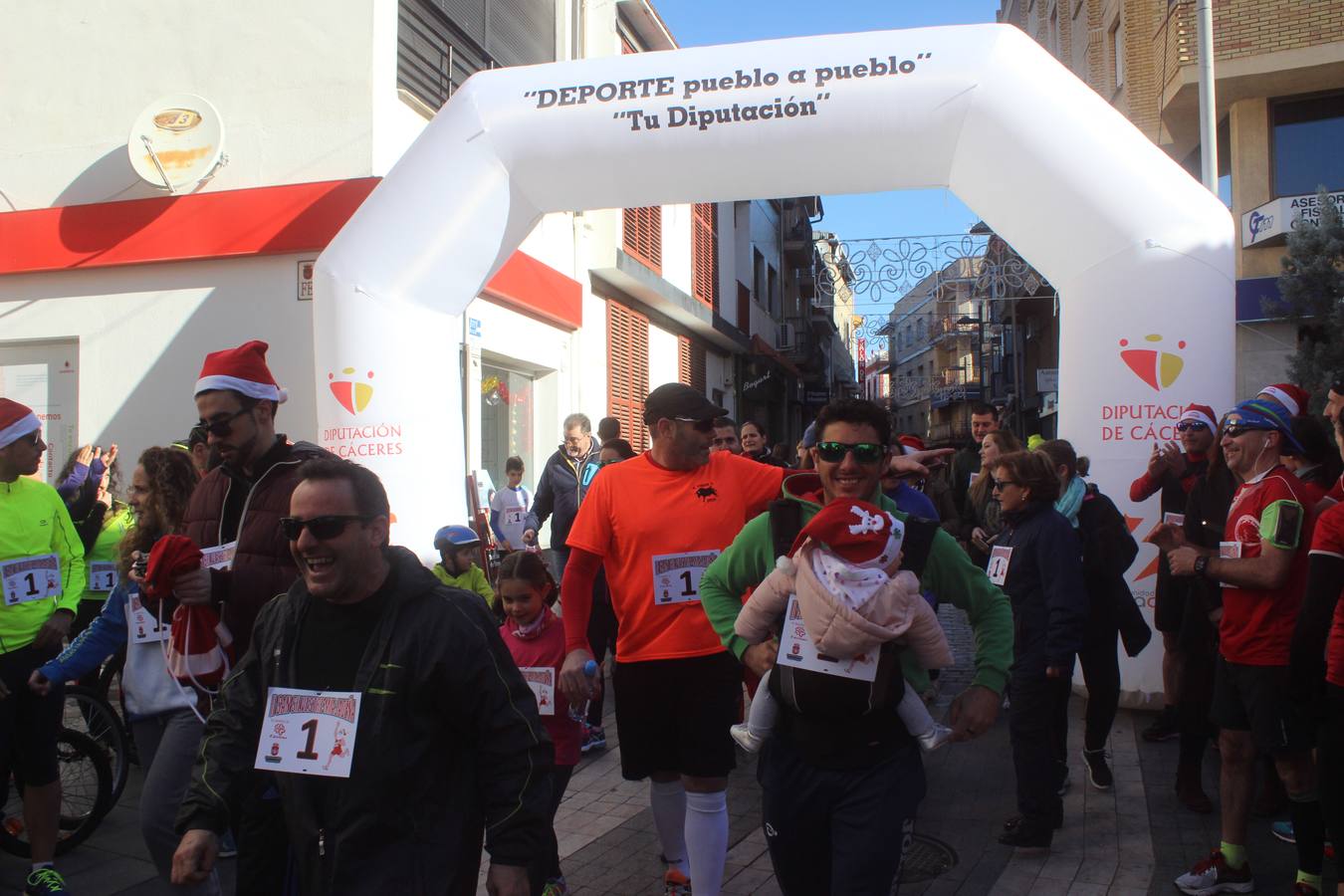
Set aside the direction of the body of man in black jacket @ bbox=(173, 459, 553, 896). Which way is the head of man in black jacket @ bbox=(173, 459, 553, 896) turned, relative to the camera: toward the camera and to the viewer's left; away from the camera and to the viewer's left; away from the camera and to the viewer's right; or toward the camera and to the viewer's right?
toward the camera and to the viewer's left

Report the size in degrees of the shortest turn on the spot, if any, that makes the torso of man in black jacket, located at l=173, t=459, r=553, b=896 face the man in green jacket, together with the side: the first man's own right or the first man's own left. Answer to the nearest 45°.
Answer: approximately 135° to the first man's own left

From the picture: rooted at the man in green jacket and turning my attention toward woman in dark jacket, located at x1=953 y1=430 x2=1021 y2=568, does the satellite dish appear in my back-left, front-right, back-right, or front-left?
front-left

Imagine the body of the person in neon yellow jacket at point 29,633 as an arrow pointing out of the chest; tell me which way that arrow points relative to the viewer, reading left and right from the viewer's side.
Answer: facing the viewer

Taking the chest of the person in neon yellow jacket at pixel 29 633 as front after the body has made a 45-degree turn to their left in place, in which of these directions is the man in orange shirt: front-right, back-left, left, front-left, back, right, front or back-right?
front

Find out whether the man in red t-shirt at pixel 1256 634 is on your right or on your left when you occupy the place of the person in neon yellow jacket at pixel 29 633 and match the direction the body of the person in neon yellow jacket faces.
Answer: on your left

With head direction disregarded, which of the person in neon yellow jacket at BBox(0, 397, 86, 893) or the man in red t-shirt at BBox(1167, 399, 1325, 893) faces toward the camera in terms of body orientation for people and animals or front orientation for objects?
the person in neon yellow jacket

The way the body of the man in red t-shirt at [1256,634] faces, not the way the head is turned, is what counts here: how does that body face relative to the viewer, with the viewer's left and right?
facing to the left of the viewer

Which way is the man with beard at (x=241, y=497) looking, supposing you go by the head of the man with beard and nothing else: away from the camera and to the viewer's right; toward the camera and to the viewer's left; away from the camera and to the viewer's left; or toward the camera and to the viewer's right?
toward the camera and to the viewer's left

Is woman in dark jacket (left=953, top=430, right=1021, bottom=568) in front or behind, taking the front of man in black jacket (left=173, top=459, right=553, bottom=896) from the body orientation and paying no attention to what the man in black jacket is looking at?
behind

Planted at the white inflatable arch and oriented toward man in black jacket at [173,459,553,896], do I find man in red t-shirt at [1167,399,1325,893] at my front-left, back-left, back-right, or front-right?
front-left

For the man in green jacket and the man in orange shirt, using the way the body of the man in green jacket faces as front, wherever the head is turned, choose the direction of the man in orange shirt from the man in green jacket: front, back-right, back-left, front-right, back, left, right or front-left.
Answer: back-right

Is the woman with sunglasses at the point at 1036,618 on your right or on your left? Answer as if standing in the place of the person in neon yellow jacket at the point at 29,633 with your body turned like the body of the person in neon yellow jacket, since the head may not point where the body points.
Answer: on your left

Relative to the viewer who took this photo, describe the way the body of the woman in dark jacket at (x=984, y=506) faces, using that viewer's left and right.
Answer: facing the viewer and to the left of the viewer
